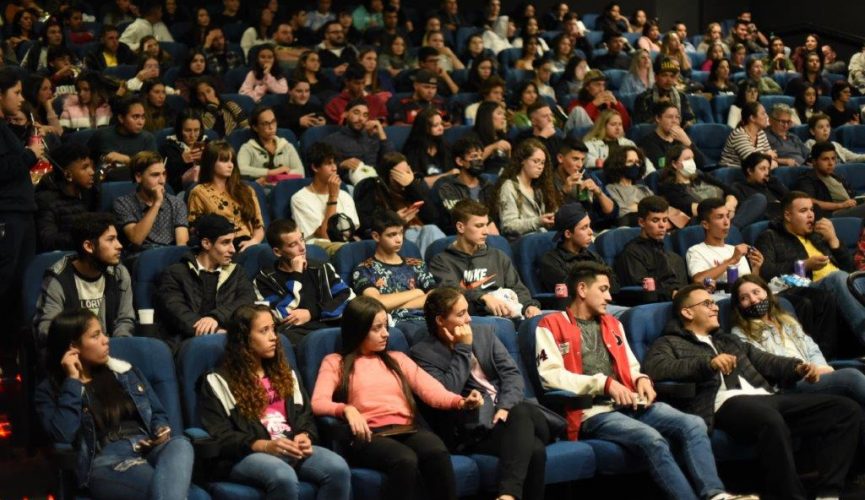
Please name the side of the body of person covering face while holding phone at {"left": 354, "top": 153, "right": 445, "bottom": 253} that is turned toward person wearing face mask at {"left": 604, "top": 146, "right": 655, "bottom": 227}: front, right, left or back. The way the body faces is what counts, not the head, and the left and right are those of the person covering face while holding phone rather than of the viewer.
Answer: left

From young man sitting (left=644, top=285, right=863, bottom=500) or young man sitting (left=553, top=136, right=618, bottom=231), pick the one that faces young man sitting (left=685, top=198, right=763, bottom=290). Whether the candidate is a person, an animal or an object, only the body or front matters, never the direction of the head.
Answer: young man sitting (left=553, top=136, right=618, bottom=231)

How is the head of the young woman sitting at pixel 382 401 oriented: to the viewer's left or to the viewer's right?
to the viewer's right

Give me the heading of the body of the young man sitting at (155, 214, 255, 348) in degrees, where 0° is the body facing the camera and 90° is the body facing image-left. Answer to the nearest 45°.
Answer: approximately 315°

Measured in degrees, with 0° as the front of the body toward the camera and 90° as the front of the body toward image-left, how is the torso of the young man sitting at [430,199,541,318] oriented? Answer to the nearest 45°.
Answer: approximately 315°

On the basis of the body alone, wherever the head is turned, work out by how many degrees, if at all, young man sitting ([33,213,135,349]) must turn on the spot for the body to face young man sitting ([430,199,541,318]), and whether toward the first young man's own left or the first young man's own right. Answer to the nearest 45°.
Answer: approximately 45° to the first young man's own left

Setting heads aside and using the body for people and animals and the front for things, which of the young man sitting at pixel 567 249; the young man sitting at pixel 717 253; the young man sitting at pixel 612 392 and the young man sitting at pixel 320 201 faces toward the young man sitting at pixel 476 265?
the young man sitting at pixel 320 201

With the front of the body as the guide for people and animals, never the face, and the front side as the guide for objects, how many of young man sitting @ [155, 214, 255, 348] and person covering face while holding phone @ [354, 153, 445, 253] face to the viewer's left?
0

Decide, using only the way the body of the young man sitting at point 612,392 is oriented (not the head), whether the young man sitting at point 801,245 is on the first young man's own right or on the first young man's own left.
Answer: on the first young man's own left

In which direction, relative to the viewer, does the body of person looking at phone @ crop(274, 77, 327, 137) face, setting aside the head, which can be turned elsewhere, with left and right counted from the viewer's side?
facing the viewer and to the right of the viewer

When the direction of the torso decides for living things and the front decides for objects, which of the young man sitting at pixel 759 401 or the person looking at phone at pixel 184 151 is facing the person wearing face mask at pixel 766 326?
the person looking at phone

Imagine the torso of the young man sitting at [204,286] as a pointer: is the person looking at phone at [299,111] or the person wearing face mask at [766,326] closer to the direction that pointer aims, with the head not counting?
the person wearing face mask

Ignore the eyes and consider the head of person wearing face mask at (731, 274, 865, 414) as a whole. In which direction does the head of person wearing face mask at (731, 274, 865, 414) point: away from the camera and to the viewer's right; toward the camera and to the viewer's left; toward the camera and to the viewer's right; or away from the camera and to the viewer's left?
toward the camera and to the viewer's left
